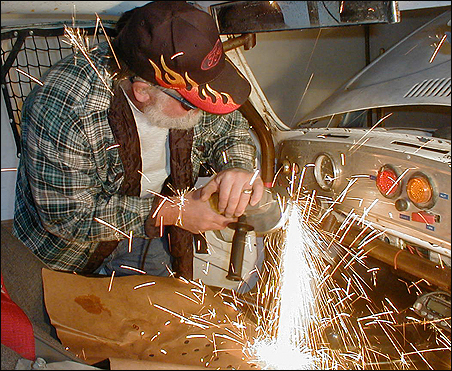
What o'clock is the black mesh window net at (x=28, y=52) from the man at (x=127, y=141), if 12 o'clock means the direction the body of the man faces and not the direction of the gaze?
The black mesh window net is roughly at 6 o'clock from the man.

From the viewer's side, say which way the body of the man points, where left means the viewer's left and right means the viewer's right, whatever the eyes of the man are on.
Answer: facing the viewer and to the right of the viewer
